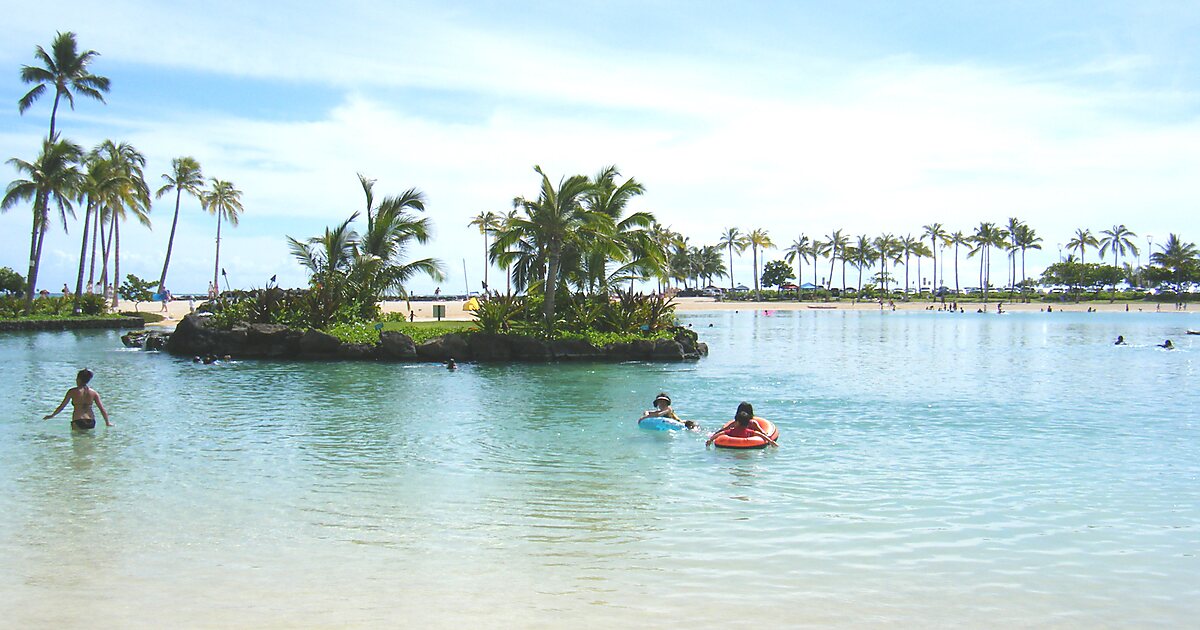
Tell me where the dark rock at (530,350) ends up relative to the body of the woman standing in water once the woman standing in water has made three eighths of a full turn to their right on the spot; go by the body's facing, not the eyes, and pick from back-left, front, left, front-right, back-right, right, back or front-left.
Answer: left

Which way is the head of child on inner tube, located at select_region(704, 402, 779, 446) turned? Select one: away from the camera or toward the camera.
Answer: away from the camera
